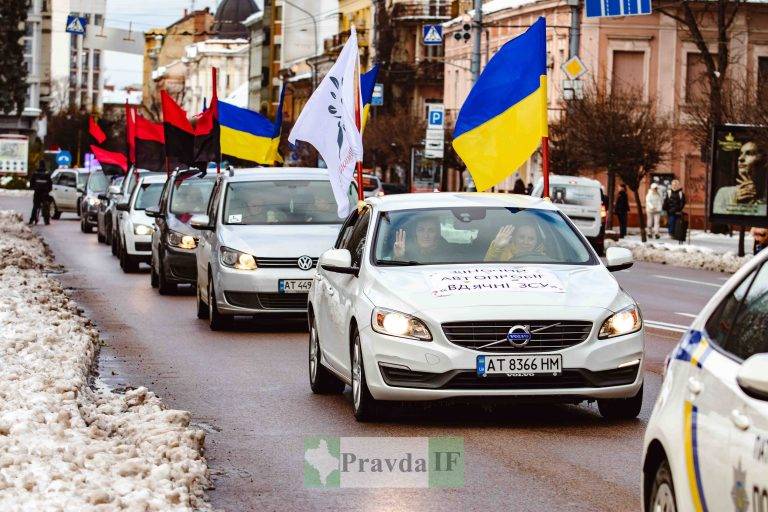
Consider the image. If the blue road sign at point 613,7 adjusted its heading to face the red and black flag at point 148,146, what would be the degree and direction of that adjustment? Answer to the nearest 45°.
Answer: approximately 90° to its right

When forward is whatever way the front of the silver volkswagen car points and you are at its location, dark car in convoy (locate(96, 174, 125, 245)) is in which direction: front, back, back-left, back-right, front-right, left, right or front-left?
back

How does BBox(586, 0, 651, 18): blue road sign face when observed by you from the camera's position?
facing the viewer

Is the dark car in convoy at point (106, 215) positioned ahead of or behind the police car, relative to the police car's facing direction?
behind

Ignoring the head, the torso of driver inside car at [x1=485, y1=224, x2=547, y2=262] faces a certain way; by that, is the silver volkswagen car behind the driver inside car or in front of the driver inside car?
behind

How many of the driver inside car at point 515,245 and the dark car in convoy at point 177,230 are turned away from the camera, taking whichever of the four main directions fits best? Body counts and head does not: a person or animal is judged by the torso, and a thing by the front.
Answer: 0

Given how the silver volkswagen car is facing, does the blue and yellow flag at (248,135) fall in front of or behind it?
behind
